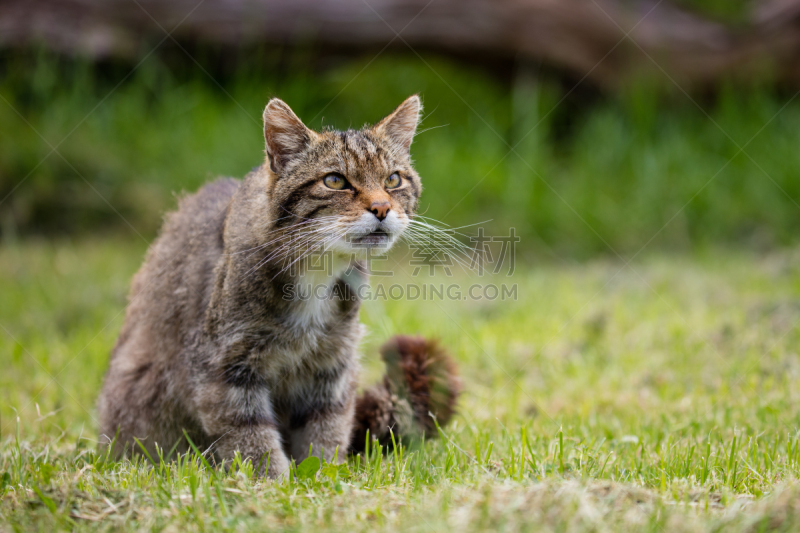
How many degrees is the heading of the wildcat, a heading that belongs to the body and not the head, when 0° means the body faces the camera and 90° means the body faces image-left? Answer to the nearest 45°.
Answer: approximately 315°

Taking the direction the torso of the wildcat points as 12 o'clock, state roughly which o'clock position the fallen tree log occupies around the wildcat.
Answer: The fallen tree log is roughly at 8 o'clock from the wildcat.
